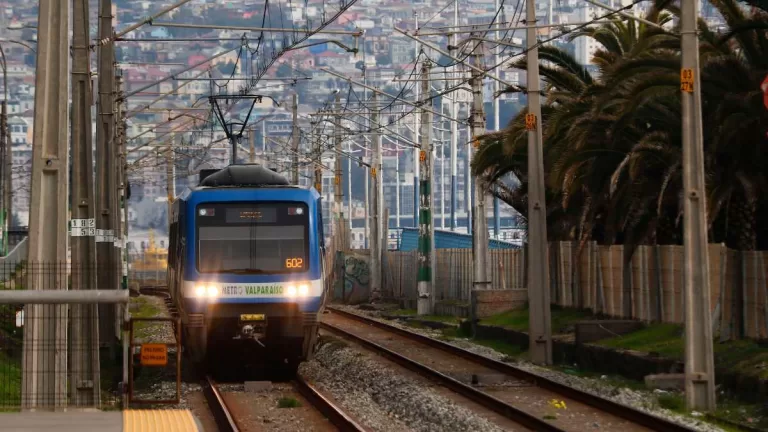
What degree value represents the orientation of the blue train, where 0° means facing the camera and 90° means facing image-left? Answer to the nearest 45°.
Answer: approximately 0°

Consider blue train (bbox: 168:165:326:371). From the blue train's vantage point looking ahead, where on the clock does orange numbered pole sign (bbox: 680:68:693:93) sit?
The orange numbered pole sign is roughly at 10 o'clock from the blue train.

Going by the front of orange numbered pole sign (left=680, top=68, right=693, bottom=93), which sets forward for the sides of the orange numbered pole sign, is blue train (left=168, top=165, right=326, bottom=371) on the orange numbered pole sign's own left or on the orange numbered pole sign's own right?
on the orange numbered pole sign's own right

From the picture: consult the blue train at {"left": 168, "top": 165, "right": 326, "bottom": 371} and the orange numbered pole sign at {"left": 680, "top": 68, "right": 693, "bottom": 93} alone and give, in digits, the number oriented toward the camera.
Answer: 2

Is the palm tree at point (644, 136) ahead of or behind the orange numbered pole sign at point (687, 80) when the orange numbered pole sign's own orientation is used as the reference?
behind

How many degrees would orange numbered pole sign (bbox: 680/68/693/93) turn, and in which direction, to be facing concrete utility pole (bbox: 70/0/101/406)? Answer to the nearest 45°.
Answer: approximately 90° to its right

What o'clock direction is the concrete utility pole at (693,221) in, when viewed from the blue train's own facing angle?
The concrete utility pole is roughly at 10 o'clock from the blue train.

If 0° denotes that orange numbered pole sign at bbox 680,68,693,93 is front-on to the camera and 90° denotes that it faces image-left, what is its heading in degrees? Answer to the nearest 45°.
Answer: approximately 0°
